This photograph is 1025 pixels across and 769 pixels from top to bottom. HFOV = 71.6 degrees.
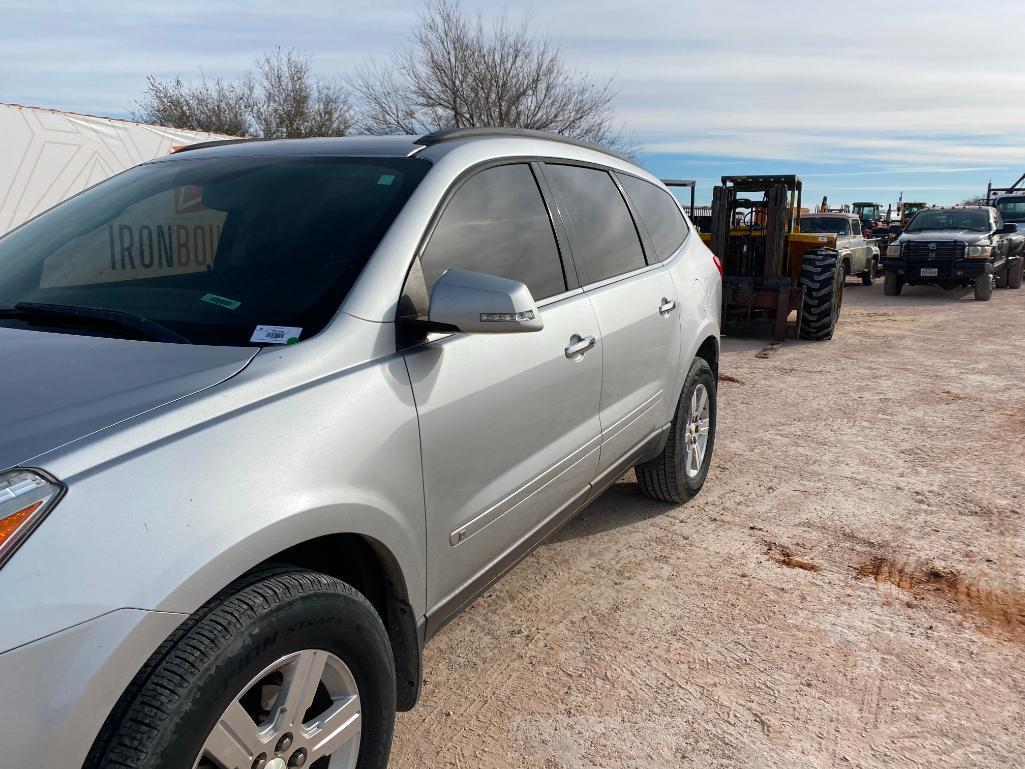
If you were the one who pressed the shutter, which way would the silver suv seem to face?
facing the viewer and to the left of the viewer

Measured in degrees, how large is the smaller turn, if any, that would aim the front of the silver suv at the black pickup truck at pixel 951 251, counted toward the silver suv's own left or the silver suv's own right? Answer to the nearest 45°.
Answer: approximately 180°

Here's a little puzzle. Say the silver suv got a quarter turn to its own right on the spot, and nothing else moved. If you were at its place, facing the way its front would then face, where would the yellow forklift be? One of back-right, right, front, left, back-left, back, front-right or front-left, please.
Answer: right

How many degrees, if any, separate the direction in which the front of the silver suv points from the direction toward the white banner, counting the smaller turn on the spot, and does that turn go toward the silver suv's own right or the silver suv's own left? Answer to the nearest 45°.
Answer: approximately 135° to the silver suv's own right

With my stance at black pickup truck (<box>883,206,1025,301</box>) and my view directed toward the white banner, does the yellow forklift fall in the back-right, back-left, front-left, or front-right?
front-left

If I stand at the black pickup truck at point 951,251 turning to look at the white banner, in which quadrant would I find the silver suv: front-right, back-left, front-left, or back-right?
front-left
